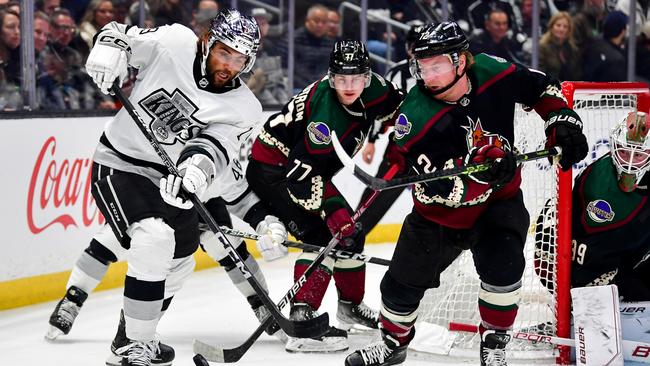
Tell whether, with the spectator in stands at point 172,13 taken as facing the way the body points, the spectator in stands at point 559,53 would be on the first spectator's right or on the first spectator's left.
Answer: on the first spectator's left

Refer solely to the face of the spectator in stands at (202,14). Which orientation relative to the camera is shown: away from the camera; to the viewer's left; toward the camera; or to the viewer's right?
toward the camera

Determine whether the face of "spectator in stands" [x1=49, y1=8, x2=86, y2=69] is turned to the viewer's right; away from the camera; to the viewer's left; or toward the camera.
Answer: toward the camera

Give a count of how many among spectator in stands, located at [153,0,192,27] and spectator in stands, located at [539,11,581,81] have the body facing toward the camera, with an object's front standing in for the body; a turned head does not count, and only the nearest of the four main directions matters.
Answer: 2

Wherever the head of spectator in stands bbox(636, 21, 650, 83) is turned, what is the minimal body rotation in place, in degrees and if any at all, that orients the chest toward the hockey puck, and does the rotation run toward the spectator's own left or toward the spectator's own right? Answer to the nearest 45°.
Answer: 0° — they already face it

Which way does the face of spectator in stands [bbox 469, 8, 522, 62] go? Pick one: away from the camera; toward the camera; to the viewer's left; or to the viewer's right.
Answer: toward the camera

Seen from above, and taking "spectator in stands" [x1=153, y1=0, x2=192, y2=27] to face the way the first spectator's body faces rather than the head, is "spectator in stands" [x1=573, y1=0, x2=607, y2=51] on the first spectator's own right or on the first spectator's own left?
on the first spectator's own left

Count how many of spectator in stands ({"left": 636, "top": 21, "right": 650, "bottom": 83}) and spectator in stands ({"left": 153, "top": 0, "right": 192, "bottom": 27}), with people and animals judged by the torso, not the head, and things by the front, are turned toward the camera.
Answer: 2

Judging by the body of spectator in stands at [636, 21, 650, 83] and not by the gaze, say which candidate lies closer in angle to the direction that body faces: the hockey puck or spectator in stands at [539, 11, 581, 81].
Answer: the hockey puck

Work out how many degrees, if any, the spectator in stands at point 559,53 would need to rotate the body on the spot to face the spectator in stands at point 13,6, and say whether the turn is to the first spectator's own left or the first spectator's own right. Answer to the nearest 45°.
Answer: approximately 45° to the first spectator's own right

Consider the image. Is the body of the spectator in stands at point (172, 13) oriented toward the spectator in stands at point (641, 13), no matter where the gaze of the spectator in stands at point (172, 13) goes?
no

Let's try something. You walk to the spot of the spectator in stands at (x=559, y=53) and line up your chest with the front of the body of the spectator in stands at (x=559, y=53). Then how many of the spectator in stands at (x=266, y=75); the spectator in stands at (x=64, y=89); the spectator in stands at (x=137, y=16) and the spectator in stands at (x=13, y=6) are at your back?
0

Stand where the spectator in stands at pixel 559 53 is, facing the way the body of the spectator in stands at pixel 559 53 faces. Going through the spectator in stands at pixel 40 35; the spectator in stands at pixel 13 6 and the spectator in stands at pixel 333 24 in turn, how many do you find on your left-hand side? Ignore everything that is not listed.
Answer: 0

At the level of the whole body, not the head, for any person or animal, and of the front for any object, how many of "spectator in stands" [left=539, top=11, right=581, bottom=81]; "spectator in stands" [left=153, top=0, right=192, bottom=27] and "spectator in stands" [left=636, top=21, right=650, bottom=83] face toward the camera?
3

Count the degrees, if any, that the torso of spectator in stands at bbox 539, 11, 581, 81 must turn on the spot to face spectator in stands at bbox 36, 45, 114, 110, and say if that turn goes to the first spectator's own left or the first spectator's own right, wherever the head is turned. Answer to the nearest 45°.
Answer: approximately 45° to the first spectator's own right

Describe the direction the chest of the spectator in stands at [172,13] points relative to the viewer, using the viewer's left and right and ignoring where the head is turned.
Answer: facing the viewer

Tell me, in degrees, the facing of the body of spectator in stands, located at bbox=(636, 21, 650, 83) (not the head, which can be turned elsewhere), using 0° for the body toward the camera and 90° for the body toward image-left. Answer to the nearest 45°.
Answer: approximately 0°

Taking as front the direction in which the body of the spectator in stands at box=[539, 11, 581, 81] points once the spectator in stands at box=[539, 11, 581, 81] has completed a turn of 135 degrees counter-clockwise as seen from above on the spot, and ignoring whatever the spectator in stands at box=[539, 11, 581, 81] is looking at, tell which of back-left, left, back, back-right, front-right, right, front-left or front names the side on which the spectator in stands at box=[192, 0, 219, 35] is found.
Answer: back

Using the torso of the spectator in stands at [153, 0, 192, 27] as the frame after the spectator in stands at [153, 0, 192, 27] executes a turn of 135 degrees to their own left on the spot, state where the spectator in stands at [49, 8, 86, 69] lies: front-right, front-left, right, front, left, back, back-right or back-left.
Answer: back
